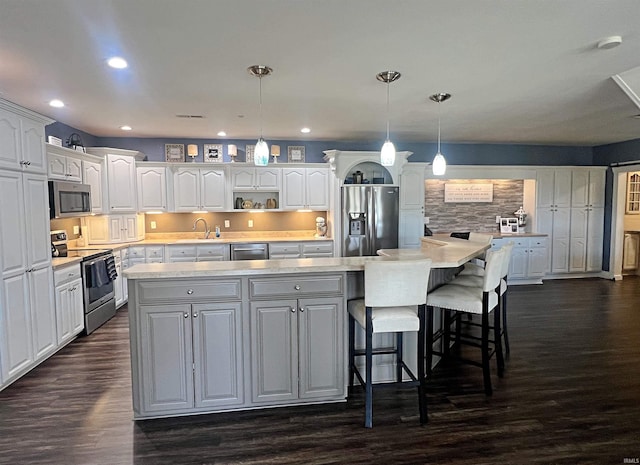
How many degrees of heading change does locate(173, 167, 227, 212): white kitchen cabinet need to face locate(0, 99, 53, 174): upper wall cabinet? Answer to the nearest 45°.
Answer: approximately 45° to its right

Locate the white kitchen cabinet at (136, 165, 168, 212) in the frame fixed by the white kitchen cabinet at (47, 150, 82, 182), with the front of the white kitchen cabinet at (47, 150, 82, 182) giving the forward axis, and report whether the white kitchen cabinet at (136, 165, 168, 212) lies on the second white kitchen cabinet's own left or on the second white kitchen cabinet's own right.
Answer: on the second white kitchen cabinet's own left

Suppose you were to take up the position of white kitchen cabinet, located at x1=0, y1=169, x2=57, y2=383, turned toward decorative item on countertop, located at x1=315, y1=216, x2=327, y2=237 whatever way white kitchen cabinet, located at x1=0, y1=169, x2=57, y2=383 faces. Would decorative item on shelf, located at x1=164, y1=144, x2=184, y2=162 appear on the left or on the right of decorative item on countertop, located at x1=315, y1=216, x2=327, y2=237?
left

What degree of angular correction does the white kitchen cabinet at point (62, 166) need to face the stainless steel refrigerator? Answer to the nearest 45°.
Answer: approximately 45° to its left

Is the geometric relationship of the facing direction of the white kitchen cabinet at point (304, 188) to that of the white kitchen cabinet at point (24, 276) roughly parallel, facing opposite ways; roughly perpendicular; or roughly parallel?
roughly perpendicular

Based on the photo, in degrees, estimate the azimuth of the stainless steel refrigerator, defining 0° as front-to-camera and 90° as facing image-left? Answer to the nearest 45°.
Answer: approximately 0°

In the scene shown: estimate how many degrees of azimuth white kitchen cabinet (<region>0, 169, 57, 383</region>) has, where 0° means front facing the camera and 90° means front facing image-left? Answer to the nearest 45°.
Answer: approximately 315°

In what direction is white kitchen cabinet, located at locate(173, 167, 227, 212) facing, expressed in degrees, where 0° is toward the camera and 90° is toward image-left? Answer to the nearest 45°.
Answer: approximately 0°

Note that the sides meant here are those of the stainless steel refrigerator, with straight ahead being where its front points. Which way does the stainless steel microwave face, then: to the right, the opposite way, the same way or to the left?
to the left
